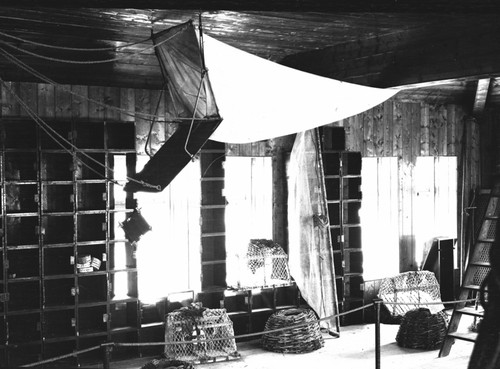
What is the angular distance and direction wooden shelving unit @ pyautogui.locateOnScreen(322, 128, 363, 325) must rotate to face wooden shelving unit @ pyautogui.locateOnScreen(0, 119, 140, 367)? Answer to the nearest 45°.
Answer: approximately 45° to its right

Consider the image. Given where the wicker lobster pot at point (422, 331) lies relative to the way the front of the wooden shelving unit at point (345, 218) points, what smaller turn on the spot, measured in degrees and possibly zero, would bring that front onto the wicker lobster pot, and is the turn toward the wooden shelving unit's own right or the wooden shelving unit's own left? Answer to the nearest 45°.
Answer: approximately 45° to the wooden shelving unit's own left

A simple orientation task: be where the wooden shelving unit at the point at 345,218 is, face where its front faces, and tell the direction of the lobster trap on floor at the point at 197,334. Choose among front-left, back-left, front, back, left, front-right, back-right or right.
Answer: front-right

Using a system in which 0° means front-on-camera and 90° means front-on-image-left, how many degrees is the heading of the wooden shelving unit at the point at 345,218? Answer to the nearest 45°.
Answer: approximately 0°

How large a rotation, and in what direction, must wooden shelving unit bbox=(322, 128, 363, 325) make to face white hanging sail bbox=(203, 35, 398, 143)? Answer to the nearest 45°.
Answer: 0° — it already faces it
